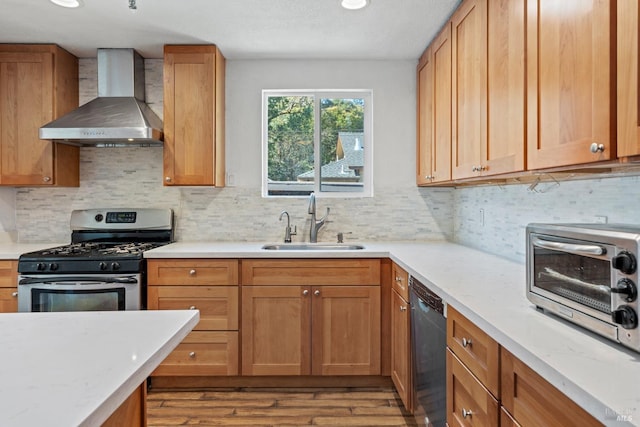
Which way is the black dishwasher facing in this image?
to the viewer's left

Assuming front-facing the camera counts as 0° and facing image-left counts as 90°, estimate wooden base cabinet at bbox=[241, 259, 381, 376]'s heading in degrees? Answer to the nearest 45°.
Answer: approximately 0°

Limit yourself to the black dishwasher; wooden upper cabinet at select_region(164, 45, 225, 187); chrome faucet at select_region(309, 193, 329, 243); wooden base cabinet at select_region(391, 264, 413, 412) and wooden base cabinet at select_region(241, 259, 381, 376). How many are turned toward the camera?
3

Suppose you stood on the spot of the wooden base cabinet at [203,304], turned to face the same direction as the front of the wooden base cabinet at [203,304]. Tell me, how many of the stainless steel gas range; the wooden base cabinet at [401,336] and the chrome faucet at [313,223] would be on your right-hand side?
1

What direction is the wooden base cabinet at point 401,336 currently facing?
to the viewer's left

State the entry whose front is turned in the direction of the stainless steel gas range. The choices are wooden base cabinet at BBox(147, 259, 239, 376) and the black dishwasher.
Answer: the black dishwasher

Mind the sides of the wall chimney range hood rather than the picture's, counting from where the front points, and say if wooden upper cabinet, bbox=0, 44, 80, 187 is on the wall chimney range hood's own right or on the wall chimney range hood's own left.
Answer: on the wall chimney range hood's own right

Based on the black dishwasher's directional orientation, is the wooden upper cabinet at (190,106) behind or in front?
in front

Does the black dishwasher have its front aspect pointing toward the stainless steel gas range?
yes

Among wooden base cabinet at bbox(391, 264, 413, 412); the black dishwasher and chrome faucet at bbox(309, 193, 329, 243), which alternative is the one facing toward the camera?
the chrome faucet

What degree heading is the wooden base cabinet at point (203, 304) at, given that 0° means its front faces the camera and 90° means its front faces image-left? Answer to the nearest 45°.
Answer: approximately 0°

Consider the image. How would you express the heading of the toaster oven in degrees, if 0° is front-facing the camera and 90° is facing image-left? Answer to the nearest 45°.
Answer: approximately 45°

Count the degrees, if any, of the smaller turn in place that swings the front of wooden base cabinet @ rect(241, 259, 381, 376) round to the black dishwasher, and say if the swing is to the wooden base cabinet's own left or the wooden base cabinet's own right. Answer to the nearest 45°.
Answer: approximately 45° to the wooden base cabinet's own left
